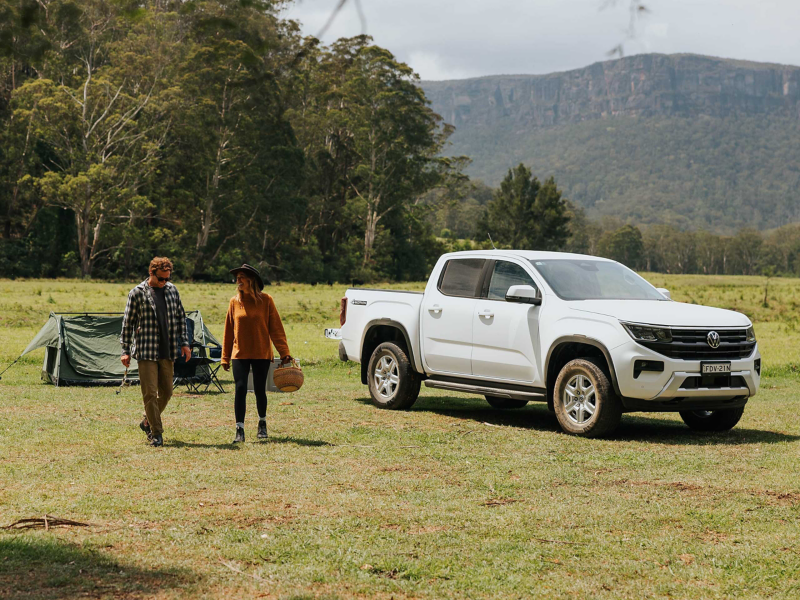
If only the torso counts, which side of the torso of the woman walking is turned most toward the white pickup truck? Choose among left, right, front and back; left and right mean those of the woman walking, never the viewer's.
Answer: left

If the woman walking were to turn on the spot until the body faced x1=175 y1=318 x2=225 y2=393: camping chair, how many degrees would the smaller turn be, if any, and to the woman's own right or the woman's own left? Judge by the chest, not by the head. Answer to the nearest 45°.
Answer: approximately 180°

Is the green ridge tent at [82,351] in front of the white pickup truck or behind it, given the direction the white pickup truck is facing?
behind

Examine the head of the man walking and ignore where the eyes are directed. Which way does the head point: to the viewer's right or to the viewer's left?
to the viewer's right

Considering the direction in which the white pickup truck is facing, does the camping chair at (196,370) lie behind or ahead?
behind

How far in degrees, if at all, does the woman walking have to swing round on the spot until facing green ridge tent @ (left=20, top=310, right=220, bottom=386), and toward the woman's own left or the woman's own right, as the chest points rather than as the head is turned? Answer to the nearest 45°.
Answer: approximately 180°

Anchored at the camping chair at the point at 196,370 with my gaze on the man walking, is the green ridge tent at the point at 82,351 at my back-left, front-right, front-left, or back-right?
back-right

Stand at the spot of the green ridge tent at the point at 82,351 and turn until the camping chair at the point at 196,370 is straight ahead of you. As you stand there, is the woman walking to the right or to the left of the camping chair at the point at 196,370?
right

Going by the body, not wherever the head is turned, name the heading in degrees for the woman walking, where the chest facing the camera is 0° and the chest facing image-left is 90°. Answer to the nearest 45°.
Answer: approximately 0°

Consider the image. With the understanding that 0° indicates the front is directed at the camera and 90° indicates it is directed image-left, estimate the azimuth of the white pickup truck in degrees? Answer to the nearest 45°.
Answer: approximately 315°

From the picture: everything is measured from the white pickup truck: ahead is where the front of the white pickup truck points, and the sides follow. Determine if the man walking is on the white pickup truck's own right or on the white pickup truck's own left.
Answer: on the white pickup truck's own right
